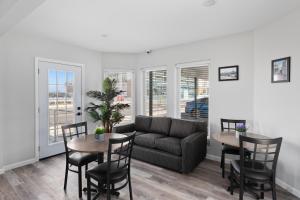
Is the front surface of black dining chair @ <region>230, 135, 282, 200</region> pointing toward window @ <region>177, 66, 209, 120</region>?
yes

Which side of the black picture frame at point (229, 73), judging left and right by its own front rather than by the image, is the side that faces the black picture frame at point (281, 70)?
left

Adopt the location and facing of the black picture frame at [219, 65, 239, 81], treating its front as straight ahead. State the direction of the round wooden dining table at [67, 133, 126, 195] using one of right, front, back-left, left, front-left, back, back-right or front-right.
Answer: front

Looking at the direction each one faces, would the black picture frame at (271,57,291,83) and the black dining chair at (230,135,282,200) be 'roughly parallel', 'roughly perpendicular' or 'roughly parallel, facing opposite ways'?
roughly perpendicular

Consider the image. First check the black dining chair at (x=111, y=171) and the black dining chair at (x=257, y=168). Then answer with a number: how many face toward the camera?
0

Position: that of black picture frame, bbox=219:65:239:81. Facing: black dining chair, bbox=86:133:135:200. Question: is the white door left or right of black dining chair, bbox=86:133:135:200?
right

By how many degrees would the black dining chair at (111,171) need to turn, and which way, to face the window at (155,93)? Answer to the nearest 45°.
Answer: approximately 90° to its right

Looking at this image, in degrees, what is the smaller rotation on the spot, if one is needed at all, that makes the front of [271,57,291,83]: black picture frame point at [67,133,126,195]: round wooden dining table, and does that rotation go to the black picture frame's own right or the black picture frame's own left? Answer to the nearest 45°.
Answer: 0° — it already faces it

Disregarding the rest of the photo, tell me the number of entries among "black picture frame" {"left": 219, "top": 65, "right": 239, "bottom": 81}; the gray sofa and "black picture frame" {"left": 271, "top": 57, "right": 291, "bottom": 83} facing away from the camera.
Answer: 0

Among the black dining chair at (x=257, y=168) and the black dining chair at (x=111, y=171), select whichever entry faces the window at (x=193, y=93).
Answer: the black dining chair at (x=257, y=168)

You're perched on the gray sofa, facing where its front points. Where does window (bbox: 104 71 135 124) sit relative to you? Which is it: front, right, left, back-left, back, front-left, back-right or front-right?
right

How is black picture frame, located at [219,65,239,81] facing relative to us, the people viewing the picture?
facing the viewer and to the left of the viewer

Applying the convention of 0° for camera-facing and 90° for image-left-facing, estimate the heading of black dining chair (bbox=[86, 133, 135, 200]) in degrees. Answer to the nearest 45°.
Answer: approximately 135°
